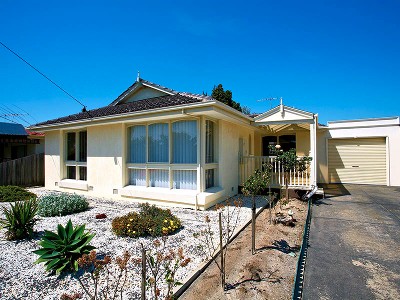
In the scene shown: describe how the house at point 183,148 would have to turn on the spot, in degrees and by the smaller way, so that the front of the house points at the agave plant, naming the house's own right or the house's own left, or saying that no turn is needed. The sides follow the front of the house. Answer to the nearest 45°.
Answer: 0° — it already faces it

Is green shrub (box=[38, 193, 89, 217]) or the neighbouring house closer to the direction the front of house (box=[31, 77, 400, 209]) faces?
the green shrub

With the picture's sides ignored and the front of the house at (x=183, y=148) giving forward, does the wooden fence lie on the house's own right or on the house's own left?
on the house's own right

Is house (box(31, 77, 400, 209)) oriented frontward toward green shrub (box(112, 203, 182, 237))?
yes

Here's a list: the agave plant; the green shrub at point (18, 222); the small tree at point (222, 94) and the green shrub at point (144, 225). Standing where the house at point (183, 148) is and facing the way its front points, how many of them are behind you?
1

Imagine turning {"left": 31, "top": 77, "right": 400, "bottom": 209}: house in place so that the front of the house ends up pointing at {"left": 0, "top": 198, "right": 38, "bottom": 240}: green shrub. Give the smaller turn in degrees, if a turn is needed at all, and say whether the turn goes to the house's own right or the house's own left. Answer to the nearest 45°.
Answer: approximately 45° to the house's own right

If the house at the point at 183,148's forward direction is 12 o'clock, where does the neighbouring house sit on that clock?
The neighbouring house is roughly at 4 o'clock from the house.

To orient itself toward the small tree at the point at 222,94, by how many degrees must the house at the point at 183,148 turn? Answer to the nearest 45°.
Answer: approximately 180°

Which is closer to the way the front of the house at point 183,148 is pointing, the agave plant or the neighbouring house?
the agave plant

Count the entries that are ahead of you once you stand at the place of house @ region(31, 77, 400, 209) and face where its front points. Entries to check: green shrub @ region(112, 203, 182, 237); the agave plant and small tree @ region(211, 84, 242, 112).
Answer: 2

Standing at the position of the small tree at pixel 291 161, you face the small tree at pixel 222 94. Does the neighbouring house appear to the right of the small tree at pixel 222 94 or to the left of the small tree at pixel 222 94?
left

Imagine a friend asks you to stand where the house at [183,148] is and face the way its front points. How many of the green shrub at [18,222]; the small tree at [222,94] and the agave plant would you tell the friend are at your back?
1

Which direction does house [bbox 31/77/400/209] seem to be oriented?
toward the camera

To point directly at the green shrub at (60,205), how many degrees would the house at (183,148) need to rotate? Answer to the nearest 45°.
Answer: approximately 45° to its right
